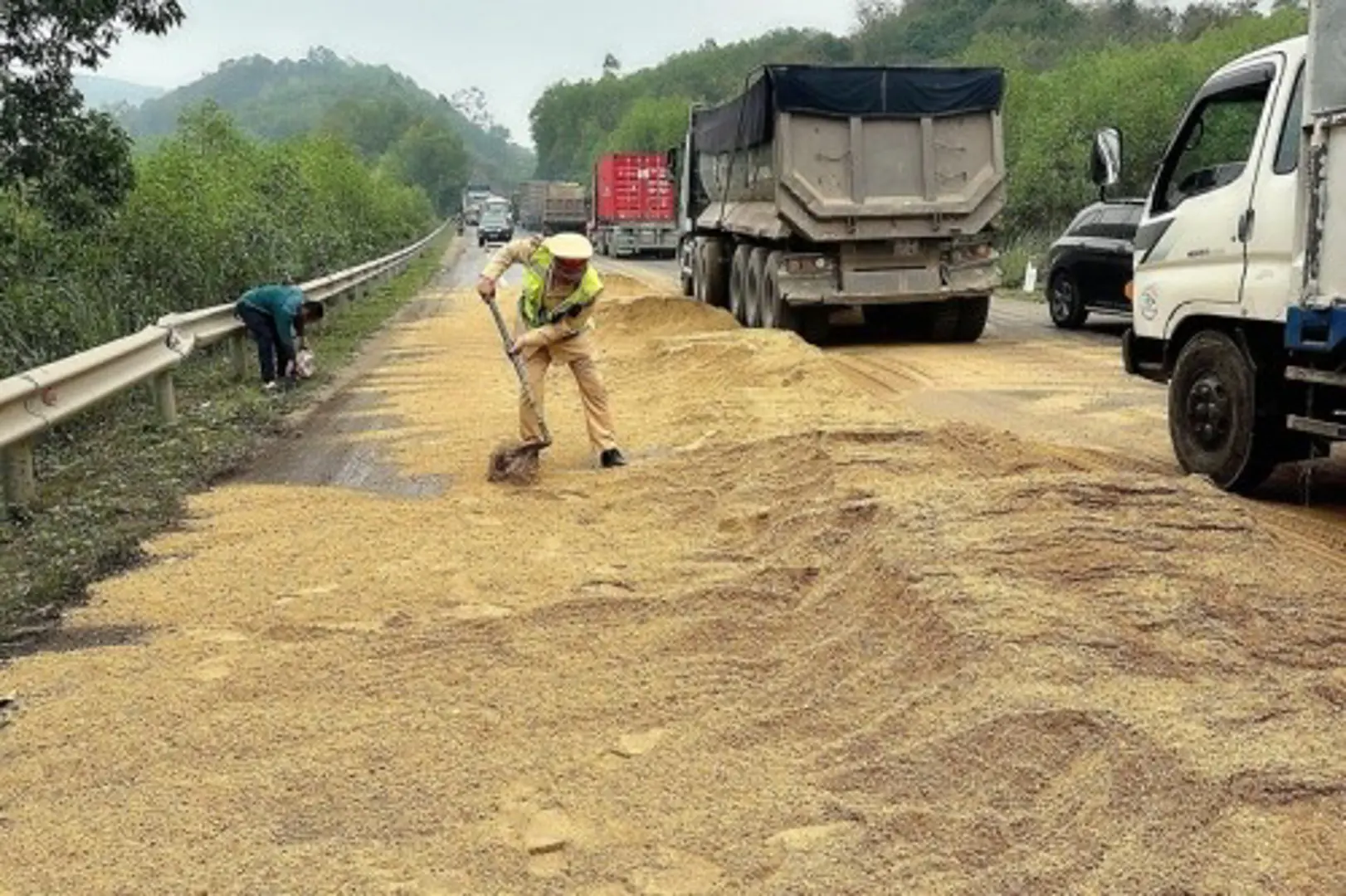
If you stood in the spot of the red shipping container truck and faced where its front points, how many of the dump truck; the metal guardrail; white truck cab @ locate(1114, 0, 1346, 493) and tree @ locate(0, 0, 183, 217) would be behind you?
4

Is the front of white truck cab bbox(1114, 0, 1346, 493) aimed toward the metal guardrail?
no

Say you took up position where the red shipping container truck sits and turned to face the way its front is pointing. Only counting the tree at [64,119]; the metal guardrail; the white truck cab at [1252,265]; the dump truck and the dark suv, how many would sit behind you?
5

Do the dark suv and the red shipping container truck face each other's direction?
no

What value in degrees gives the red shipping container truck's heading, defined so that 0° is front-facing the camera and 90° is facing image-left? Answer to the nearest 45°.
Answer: approximately 180°

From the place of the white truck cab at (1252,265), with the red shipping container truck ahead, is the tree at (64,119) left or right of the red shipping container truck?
left

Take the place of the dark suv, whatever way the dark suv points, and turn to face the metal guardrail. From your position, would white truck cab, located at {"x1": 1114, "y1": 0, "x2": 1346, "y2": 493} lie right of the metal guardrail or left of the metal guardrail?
left
